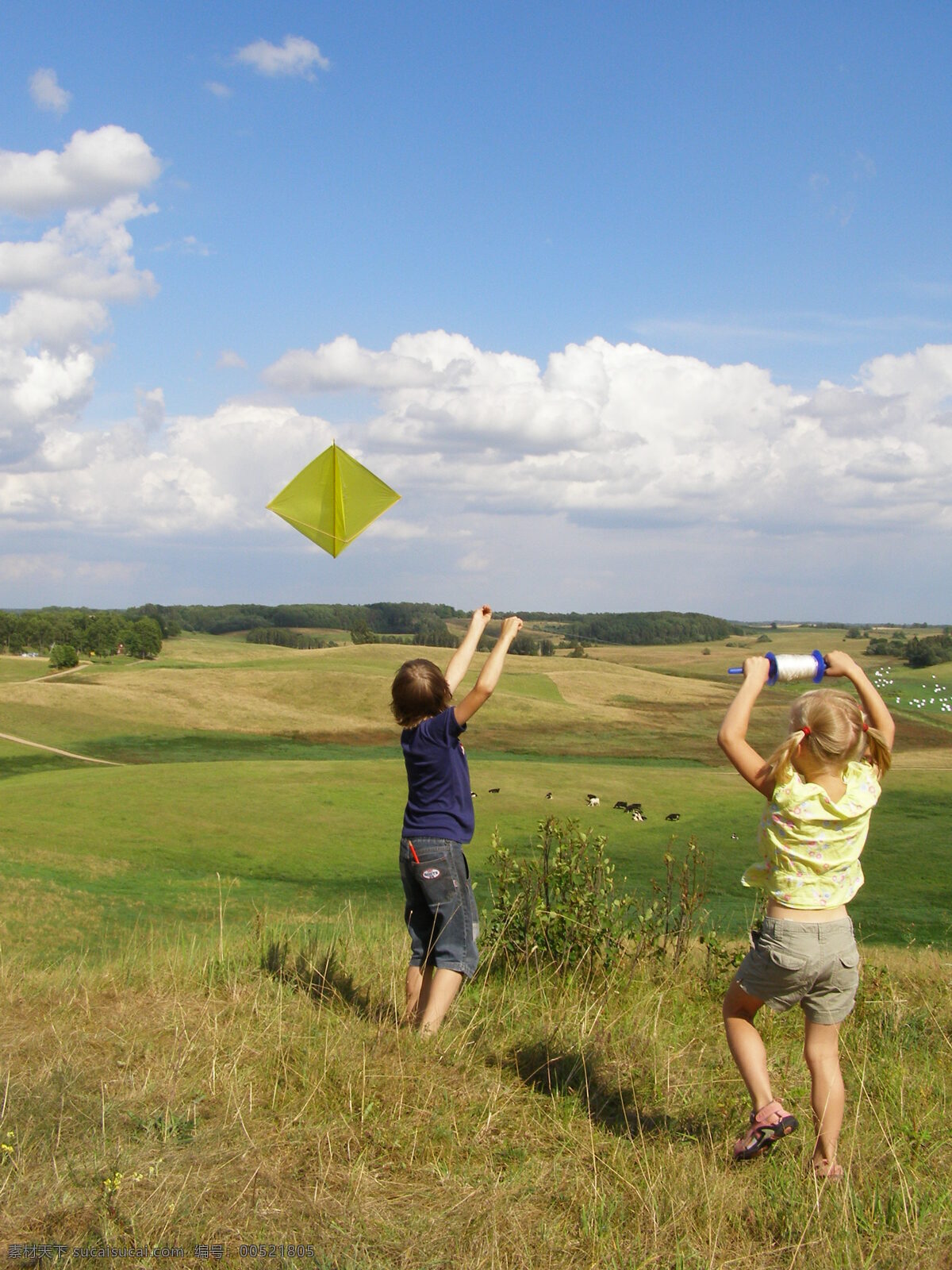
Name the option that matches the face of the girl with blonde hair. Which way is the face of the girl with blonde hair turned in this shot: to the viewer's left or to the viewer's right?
to the viewer's left

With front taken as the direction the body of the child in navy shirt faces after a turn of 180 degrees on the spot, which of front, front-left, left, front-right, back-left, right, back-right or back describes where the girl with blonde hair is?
left

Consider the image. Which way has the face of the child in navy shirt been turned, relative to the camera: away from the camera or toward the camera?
away from the camera

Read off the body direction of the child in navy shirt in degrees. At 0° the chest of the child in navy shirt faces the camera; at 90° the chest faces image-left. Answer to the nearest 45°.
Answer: approximately 225°

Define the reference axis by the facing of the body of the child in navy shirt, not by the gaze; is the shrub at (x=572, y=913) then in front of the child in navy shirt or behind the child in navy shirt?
in front
